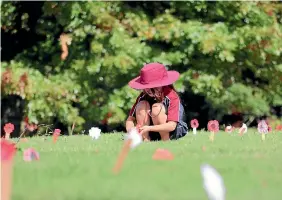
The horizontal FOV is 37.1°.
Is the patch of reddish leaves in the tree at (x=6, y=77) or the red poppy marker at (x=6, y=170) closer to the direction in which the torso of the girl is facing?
the red poppy marker

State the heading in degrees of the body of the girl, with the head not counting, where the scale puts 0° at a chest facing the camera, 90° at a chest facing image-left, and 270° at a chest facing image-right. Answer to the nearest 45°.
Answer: approximately 45°

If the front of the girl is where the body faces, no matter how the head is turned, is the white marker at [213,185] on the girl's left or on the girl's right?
on the girl's left

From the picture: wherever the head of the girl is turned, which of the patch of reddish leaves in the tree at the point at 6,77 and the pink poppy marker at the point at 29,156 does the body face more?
the pink poppy marker

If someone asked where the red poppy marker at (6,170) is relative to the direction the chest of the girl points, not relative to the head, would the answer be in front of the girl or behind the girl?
in front

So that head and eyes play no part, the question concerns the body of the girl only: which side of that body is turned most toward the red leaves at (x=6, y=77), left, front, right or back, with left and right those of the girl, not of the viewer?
right

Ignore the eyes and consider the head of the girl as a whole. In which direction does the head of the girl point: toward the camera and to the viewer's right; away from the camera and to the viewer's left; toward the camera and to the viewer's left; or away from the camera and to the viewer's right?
toward the camera and to the viewer's left

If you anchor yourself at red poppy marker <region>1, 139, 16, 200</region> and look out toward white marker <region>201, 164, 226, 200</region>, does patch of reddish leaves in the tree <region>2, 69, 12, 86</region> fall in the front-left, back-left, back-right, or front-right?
back-left

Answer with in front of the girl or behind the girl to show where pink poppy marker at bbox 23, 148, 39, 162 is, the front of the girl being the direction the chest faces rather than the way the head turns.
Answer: in front
